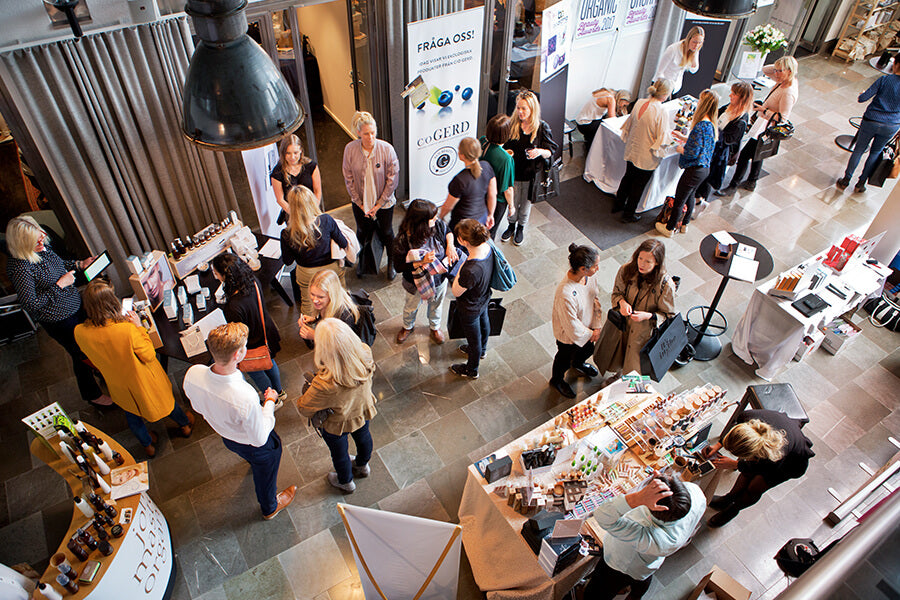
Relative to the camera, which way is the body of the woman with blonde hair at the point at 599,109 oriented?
to the viewer's right

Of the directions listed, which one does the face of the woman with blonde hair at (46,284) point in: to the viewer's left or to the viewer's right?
to the viewer's right

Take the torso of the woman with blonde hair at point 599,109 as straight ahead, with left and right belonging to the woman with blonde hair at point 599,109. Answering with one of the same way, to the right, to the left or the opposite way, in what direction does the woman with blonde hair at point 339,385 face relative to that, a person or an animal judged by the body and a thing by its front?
the opposite way

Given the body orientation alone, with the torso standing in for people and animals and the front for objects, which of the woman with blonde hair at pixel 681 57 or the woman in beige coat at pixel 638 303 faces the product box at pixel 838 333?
the woman with blonde hair

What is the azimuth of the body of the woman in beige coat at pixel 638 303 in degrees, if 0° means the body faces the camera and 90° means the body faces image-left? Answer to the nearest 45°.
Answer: approximately 45°

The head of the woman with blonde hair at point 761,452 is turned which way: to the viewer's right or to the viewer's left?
to the viewer's left

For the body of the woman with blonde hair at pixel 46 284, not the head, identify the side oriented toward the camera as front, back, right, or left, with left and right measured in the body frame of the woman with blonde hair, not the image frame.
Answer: right

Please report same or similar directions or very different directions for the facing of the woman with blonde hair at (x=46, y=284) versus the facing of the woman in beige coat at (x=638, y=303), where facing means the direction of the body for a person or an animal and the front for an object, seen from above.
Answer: very different directions

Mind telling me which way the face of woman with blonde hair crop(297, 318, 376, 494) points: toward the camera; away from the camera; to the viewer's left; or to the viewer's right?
away from the camera

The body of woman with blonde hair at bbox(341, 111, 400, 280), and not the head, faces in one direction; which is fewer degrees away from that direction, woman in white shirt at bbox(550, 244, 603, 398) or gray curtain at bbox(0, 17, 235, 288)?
the woman in white shirt

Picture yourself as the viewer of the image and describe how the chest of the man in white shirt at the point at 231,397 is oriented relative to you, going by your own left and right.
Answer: facing away from the viewer and to the right of the viewer

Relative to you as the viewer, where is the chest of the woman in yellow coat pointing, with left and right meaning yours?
facing away from the viewer and to the right of the viewer

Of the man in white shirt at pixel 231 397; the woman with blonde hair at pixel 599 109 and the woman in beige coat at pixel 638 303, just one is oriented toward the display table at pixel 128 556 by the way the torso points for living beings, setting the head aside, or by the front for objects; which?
the woman in beige coat
